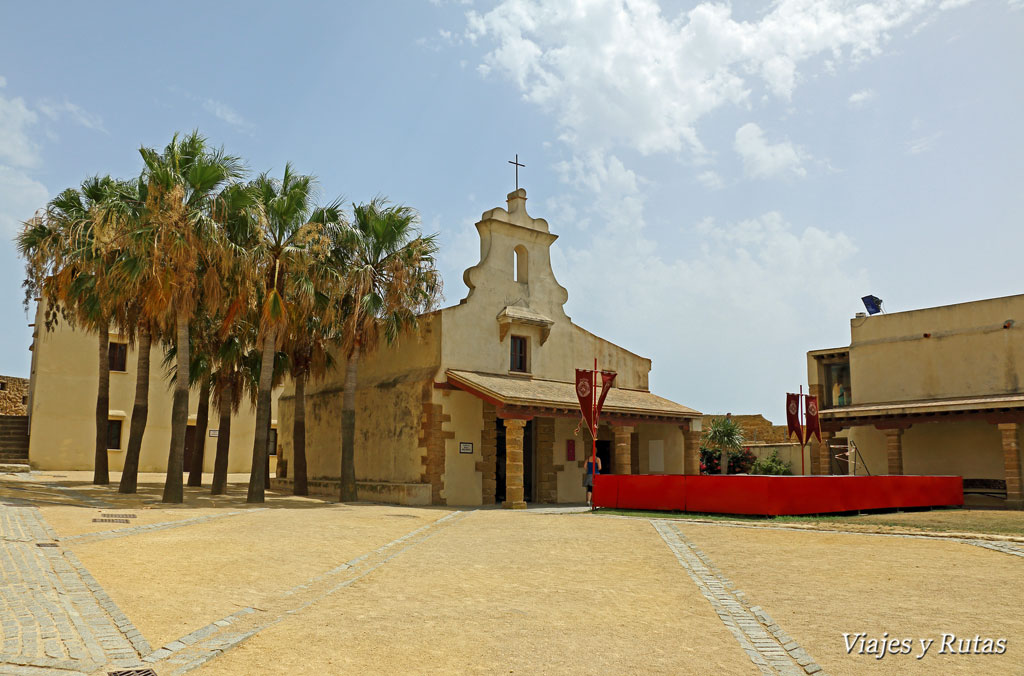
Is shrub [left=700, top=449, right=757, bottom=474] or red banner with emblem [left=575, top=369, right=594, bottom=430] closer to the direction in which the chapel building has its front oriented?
the red banner with emblem

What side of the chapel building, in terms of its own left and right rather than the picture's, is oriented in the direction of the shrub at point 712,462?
left

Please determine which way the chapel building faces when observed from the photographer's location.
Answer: facing the viewer and to the right of the viewer

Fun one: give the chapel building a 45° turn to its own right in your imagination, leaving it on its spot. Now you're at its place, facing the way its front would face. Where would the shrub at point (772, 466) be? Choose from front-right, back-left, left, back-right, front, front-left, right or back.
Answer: back-left

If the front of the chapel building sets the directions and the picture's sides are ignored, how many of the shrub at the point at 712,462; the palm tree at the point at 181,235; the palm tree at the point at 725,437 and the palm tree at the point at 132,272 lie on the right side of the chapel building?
2

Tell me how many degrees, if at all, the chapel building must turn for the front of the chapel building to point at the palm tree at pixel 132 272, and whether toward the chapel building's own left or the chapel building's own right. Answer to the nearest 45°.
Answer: approximately 90° to the chapel building's own right

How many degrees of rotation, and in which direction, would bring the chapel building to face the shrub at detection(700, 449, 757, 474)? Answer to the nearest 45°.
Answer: approximately 90° to its left

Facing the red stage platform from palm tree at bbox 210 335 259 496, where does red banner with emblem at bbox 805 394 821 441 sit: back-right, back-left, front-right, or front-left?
front-left

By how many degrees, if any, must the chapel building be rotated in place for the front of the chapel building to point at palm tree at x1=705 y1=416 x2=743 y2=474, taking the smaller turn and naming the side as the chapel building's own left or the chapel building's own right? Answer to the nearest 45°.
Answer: approximately 90° to the chapel building's own left

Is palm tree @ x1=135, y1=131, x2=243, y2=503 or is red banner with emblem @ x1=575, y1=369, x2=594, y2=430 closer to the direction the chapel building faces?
the red banner with emblem

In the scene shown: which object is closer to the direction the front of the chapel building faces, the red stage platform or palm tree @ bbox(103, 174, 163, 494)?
the red stage platform

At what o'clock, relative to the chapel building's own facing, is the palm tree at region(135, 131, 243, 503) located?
The palm tree is roughly at 3 o'clock from the chapel building.

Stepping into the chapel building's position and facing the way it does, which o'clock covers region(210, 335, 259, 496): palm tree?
The palm tree is roughly at 4 o'clock from the chapel building.

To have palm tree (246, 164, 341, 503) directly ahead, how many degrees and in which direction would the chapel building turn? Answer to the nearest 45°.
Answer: approximately 90° to its right
